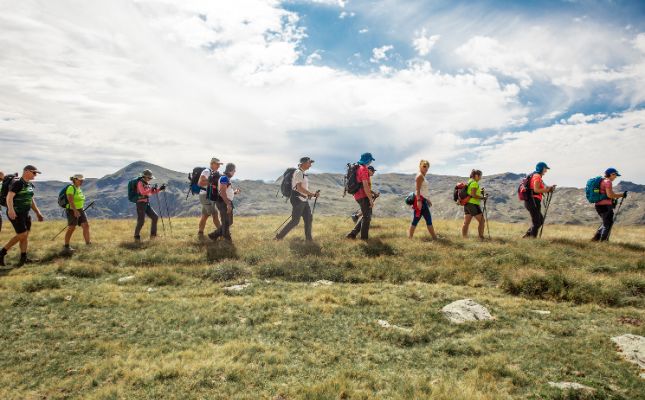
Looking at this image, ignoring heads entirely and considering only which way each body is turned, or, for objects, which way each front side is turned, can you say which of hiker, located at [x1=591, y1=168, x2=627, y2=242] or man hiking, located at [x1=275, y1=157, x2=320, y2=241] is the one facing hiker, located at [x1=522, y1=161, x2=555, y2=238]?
the man hiking

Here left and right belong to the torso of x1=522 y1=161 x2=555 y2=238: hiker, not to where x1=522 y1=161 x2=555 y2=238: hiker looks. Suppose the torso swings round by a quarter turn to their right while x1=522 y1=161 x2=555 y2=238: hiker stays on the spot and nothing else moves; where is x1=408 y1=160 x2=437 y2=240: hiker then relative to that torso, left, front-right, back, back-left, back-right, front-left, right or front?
front-right

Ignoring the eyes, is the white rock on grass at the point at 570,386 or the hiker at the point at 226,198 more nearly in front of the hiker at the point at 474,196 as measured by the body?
the white rock on grass

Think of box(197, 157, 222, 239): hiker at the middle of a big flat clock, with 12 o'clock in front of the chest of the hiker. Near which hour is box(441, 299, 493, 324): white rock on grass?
The white rock on grass is roughly at 2 o'clock from the hiker.

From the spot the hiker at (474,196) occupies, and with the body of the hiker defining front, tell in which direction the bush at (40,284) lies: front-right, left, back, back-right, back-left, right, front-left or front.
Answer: back-right

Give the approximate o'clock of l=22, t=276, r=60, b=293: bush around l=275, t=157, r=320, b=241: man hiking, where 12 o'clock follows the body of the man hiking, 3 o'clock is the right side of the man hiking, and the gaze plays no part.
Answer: The bush is roughly at 5 o'clock from the man hiking.

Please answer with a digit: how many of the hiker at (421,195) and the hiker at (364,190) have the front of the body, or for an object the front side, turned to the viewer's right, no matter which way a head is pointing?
2

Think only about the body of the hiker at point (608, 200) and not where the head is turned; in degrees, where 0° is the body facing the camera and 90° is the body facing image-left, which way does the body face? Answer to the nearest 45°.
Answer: approximately 270°

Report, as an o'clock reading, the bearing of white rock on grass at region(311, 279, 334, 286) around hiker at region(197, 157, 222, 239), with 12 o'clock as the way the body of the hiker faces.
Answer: The white rock on grass is roughly at 2 o'clock from the hiker.

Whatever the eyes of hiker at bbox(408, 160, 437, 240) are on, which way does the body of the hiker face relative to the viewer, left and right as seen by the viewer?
facing to the right of the viewer

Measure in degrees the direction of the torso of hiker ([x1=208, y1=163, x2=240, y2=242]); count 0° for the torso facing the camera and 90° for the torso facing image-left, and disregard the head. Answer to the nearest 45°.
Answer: approximately 270°

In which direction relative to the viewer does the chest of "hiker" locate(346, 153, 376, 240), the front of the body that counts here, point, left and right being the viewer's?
facing to the right of the viewer

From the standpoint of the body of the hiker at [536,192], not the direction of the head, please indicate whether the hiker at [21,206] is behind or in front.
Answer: behind

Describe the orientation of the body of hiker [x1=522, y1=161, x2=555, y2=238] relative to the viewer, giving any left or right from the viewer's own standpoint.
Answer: facing to the right of the viewer

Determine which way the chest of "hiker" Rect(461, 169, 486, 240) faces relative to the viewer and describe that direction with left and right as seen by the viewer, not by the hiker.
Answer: facing to the right of the viewer
